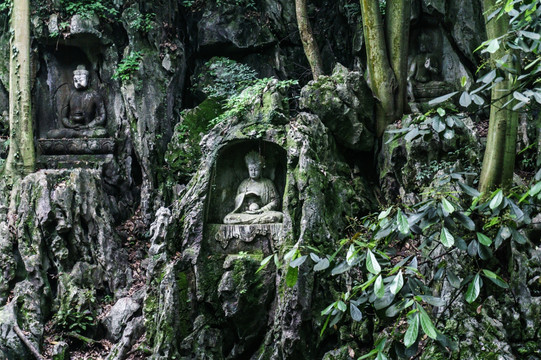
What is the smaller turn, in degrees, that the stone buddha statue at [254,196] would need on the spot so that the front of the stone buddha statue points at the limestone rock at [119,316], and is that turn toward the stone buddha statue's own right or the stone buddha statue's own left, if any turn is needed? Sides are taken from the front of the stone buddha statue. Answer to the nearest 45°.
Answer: approximately 90° to the stone buddha statue's own right

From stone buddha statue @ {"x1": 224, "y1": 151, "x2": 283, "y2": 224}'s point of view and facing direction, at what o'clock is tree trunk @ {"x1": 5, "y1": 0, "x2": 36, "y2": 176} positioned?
The tree trunk is roughly at 4 o'clock from the stone buddha statue.

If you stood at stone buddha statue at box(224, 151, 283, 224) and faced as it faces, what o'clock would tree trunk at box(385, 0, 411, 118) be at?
The tree trunk is roughly at 8 o'clock from the stone buddha statue.

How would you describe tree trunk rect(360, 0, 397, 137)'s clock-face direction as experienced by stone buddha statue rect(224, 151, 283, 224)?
The tree trunk is roughly at 8 o'clock from the stone buddha statue.

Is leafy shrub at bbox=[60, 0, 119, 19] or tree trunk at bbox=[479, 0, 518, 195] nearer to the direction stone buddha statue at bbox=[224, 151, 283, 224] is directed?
the tree trunk

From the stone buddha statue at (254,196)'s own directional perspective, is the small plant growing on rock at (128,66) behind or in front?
behind

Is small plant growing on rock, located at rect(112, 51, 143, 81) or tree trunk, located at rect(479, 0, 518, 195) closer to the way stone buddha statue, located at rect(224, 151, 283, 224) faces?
the tree trunk

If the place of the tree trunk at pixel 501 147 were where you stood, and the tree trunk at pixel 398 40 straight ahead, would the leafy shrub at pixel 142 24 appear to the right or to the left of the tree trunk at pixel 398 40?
left

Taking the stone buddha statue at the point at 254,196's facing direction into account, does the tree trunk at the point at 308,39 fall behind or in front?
behind

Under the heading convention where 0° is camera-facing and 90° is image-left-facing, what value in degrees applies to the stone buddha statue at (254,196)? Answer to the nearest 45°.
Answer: approximately 0°

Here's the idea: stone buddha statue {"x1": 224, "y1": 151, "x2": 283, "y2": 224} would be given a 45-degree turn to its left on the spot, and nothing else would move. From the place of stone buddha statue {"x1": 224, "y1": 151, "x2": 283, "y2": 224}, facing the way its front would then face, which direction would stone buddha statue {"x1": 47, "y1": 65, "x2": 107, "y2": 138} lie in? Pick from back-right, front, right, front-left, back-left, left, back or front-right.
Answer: back

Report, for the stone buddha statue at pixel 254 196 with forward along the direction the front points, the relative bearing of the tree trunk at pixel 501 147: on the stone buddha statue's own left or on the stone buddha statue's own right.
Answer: on the stone buddha statue's own left
